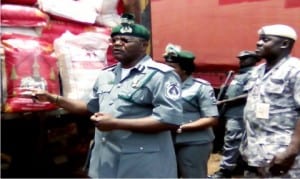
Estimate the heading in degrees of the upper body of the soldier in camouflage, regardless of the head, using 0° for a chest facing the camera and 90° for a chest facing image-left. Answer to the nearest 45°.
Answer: approximately 45°

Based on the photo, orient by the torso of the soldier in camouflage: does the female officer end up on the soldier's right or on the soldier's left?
on the soldier's right

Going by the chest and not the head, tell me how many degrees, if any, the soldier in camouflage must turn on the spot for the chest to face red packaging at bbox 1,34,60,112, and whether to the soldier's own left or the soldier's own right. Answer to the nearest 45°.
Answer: approximately 45° to the soldier's own right

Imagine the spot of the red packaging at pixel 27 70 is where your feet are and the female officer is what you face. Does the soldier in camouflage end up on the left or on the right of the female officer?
right

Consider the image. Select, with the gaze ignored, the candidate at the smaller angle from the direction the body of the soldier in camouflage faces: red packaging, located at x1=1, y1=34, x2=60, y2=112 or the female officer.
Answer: the red packaging
